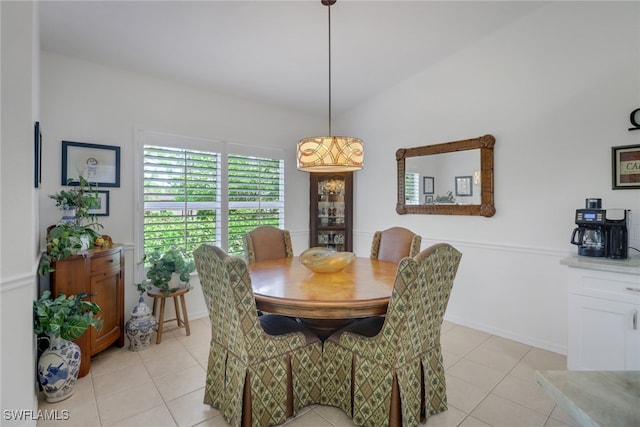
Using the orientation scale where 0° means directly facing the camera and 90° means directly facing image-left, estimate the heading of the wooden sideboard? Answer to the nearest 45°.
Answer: approximately 315°

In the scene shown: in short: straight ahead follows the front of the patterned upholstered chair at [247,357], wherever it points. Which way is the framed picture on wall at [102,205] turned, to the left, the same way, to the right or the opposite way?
to the right

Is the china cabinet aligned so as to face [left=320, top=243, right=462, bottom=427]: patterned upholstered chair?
yes

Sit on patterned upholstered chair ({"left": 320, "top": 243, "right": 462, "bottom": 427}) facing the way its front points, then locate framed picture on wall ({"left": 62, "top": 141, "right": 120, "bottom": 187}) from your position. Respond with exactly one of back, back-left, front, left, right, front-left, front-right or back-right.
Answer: front-left

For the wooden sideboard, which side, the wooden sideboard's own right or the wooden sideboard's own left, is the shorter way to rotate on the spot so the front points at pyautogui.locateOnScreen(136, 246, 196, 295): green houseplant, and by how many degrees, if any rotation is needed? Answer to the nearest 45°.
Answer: approximately 45° to the wooden sideboard's own left

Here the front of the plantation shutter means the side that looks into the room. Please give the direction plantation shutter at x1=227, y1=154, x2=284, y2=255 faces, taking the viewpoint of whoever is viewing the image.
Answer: facing the viewer and to the right of the viewer

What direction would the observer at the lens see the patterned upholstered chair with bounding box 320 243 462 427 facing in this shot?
facing away from the viewer and to the left of the viewer

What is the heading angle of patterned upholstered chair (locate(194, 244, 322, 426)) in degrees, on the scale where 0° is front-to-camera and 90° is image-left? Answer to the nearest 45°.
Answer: approximately 225°
